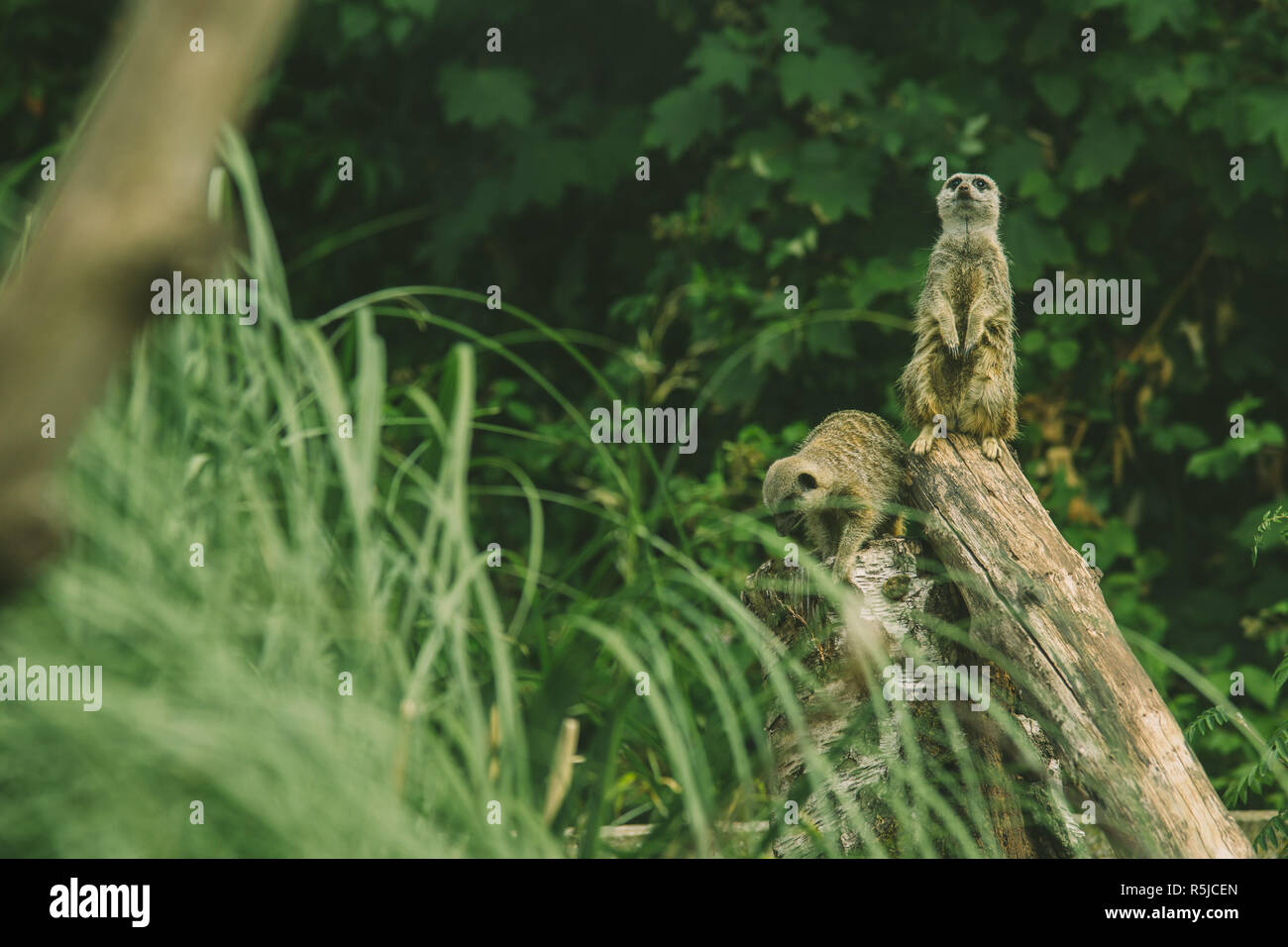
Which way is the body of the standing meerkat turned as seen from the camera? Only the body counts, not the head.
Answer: toward the camera

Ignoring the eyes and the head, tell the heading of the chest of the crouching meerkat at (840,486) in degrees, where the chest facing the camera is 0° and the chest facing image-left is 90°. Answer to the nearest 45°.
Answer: approximately 45°

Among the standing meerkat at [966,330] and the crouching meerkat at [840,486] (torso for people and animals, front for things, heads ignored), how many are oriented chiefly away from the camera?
0

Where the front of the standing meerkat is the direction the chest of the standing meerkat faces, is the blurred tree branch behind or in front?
in front
